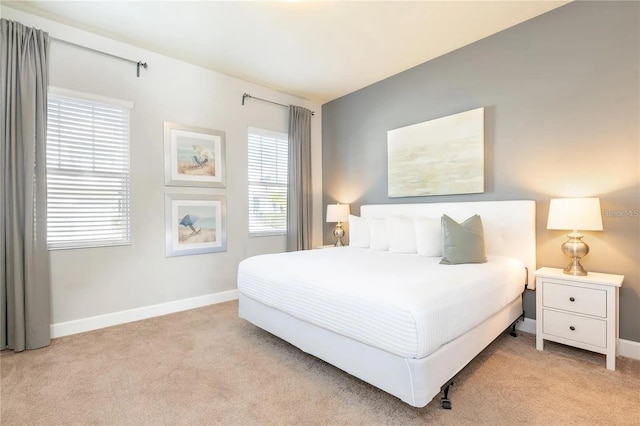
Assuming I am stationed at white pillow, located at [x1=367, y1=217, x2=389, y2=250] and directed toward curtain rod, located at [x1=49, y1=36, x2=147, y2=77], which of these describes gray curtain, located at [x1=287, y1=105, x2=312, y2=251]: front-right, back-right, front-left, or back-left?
front-right

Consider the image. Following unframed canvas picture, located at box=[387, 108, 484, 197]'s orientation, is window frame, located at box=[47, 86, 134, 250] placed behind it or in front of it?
in front

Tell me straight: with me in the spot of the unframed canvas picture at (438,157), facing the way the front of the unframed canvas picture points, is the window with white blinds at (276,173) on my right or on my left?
on my right

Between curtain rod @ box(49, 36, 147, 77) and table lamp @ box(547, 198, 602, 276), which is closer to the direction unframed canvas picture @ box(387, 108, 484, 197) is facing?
the curtain rod

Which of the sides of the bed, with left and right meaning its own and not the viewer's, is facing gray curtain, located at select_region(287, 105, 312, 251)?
right

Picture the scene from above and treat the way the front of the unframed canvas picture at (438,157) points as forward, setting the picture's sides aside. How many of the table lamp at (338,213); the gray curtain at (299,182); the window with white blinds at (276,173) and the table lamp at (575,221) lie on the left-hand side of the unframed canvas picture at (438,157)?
1

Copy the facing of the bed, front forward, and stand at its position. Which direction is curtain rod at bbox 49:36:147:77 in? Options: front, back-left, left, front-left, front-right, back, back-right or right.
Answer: front-right

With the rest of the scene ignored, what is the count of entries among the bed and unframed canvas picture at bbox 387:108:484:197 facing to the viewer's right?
0

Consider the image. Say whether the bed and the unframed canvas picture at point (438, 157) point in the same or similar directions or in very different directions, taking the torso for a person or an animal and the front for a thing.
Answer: same or similar directions

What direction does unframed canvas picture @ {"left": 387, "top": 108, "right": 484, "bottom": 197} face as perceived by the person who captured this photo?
facing the viewer and to the left of the viewer

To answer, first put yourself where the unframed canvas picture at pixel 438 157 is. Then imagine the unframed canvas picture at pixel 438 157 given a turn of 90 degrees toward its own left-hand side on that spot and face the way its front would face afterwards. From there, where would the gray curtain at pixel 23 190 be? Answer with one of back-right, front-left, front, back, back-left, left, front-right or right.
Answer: right
